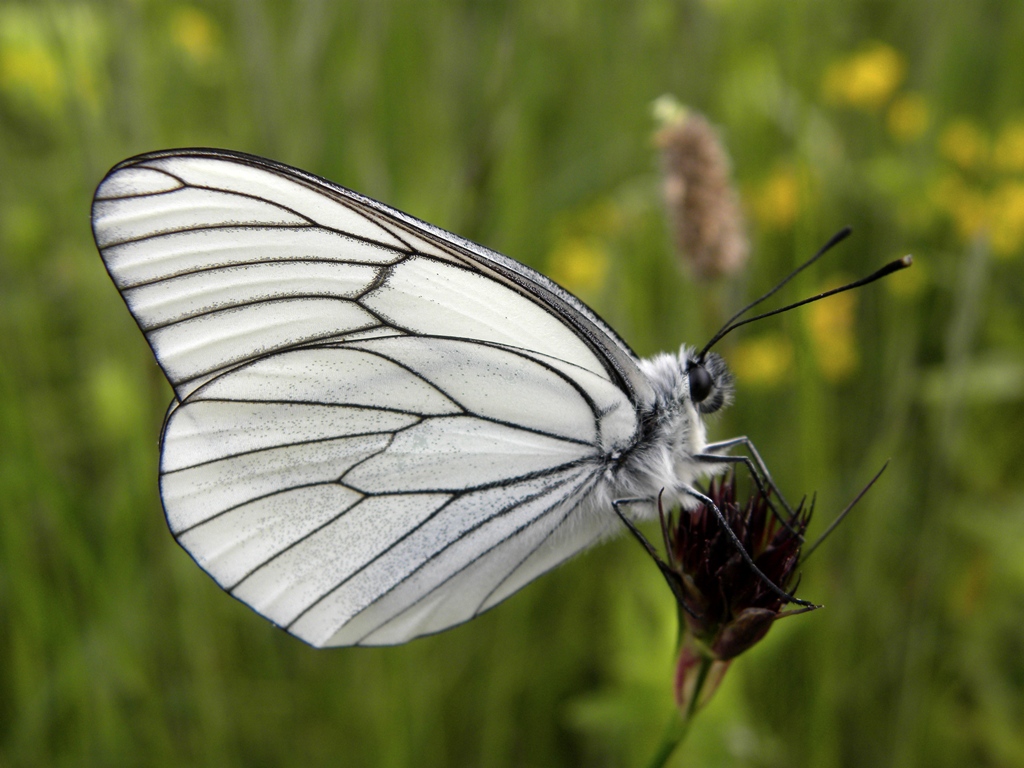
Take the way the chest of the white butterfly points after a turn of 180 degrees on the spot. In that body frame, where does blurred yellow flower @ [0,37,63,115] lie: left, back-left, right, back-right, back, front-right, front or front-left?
front-right

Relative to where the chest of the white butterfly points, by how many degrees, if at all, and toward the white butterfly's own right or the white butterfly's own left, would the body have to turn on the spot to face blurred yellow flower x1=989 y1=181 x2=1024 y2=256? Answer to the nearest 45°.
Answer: approximately 45° to the white butterfly's own left

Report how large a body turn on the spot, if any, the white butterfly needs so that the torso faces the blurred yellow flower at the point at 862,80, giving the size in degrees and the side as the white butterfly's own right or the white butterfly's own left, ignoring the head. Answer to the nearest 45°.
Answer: approximately 45° to the white butterfly's own left

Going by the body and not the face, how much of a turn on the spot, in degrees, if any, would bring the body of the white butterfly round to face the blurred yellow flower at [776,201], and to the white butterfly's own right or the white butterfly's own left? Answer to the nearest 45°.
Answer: approximately 45° to the white butterfly's own left

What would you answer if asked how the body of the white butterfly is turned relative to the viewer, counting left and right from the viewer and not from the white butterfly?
facing to the right of the viewer

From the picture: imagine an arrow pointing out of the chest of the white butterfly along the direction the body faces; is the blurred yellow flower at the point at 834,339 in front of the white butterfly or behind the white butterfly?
in front

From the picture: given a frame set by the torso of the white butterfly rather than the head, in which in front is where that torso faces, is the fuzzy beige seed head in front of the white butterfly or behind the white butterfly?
in front

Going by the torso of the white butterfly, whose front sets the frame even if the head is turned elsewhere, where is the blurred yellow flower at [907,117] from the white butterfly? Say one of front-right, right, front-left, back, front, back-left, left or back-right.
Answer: front-left

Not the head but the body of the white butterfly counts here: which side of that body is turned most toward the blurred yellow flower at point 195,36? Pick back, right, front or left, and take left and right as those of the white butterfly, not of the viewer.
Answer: left
